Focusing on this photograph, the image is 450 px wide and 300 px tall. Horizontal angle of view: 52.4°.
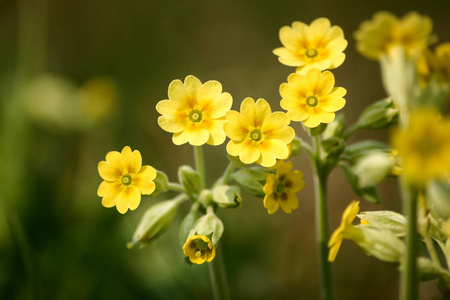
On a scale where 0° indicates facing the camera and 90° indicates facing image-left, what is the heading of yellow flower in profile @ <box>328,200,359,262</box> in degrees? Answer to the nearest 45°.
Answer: approximately 90°

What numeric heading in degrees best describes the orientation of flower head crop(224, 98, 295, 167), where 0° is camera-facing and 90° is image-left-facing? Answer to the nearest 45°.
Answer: approximately 0°

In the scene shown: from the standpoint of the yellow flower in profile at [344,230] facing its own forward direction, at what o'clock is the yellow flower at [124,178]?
The yellow flower is roughly at 12 o'clock from the yellow flower in profile.

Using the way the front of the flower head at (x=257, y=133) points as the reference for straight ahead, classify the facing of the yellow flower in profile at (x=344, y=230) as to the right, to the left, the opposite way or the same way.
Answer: to the right

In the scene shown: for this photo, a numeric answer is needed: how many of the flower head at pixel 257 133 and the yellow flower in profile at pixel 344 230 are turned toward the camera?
1

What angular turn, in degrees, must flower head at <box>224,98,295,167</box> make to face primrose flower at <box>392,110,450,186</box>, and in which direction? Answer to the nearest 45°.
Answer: approximately 45° to its left
